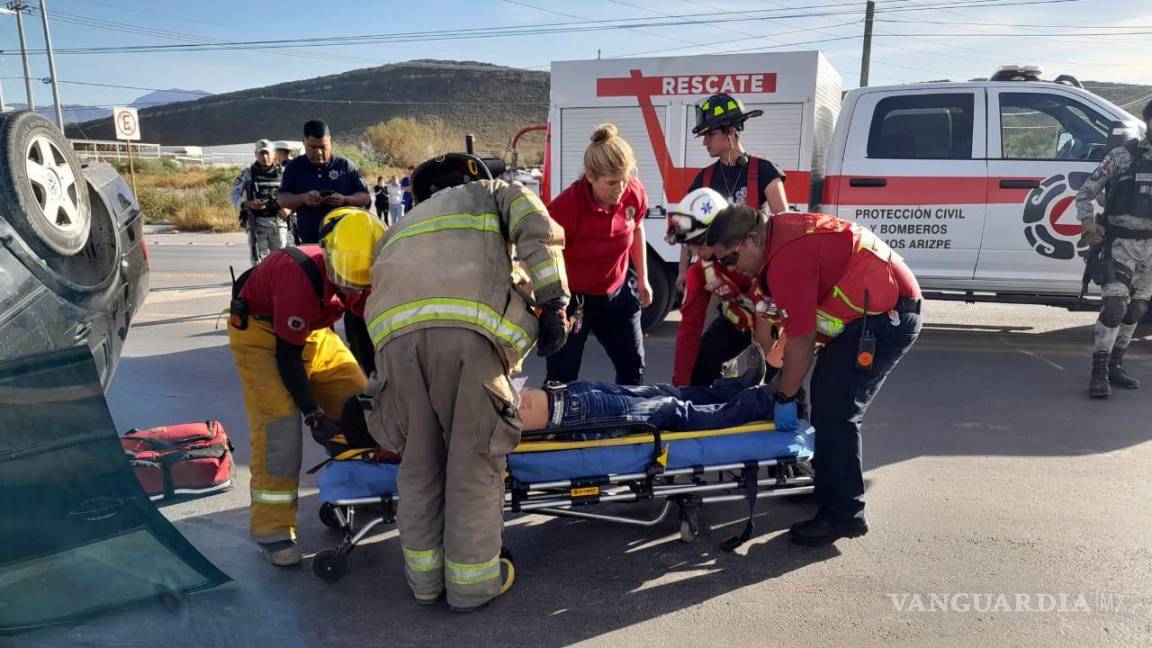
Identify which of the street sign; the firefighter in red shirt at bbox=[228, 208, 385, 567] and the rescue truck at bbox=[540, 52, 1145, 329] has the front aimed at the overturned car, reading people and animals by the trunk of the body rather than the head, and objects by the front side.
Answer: the street sign

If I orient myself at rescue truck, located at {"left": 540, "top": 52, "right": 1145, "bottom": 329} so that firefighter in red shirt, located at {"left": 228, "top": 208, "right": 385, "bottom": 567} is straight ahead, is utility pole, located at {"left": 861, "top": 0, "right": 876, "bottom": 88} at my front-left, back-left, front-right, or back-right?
back-right

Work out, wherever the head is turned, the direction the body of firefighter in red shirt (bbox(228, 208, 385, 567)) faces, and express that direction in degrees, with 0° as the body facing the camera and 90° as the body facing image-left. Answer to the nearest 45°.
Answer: approximately 315°

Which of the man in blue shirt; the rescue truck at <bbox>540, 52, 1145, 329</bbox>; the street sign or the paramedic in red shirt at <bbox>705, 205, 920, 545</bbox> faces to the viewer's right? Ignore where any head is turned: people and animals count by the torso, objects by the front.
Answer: the rescue truck

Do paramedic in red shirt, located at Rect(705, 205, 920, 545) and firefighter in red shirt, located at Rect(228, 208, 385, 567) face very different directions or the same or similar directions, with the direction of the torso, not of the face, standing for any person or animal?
very different directions

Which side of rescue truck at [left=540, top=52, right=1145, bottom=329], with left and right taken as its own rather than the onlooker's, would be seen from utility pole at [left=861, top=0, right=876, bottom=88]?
left

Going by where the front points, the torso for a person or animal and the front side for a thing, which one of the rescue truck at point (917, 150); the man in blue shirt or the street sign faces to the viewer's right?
the rescue truck

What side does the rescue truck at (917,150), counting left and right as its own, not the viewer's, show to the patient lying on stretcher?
right

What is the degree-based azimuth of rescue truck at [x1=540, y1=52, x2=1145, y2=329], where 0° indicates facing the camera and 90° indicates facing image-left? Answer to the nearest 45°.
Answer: approximately 270°

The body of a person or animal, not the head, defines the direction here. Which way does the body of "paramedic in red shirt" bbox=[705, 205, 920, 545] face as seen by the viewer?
to the viewer's left

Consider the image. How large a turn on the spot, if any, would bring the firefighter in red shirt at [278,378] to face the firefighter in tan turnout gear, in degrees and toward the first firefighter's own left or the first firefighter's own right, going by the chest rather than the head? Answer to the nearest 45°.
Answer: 0° — they already face them

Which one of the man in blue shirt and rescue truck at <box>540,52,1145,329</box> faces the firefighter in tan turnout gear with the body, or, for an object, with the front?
the man in blue shirt

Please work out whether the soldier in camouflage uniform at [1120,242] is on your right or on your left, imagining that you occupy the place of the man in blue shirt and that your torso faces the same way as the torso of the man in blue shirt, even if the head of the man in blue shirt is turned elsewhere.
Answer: on your left

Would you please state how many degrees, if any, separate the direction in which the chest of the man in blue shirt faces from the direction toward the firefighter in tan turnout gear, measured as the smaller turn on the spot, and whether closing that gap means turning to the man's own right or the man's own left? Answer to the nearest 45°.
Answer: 0° — they already face them

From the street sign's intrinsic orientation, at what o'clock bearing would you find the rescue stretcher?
The rescue stretcher is roughly at 12 o'clock from the street sign.
